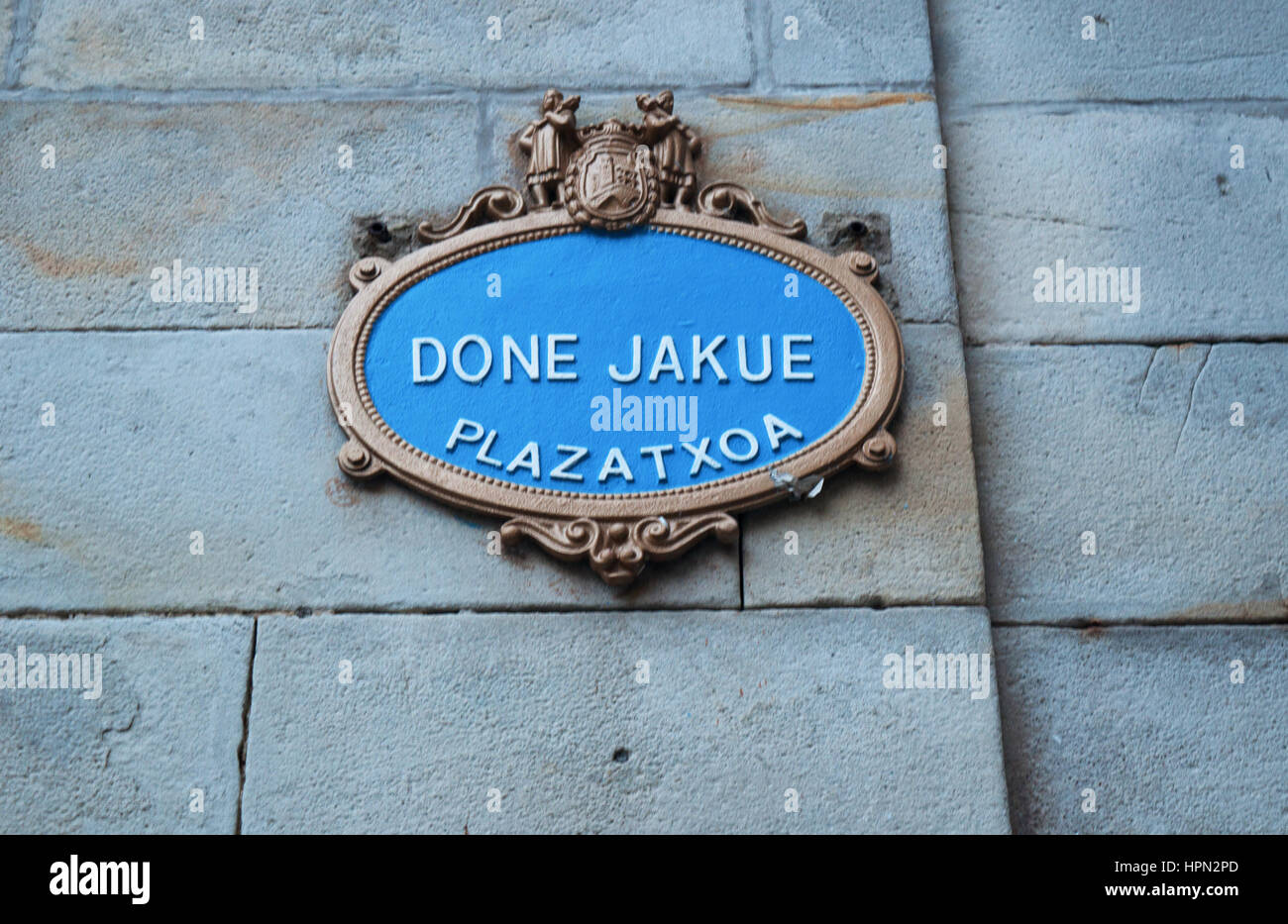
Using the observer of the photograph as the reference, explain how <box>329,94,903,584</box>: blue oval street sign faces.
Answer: facing the viewer
